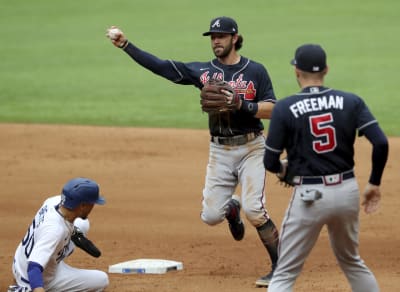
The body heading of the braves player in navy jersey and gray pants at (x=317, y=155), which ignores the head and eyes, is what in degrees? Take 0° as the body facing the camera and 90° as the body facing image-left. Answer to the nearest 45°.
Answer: approximately 180°

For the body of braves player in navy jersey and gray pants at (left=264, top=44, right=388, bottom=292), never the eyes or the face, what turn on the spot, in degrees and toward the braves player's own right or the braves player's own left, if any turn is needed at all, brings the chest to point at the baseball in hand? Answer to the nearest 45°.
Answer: approximately 45° to the braves player's own left
